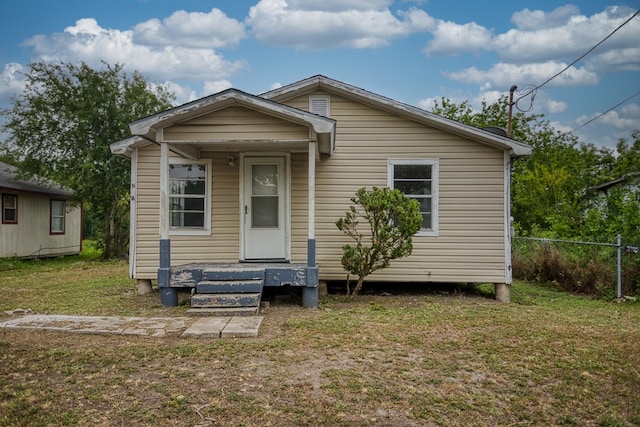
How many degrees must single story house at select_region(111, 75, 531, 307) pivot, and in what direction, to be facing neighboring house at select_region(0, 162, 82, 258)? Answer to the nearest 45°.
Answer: approximately 135° to its right

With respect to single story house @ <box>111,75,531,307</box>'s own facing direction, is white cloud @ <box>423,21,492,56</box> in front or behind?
behind

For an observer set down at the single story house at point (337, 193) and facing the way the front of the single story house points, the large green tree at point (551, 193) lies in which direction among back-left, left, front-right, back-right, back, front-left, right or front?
back-left

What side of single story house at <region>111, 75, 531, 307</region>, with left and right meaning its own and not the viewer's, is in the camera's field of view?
front

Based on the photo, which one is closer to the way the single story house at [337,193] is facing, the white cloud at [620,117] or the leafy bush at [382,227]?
the leafy bush

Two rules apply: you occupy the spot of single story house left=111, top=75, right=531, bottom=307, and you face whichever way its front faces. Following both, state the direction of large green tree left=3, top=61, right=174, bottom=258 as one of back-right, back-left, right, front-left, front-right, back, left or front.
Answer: back-right

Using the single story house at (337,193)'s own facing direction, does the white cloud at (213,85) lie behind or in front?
behind

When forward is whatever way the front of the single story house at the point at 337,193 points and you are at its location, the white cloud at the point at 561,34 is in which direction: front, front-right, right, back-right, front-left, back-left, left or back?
back-left

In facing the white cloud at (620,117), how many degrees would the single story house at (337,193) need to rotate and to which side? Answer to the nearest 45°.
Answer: approximately 135° to its left

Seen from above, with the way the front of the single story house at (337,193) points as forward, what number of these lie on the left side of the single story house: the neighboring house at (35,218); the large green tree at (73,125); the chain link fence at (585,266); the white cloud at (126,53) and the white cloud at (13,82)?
1

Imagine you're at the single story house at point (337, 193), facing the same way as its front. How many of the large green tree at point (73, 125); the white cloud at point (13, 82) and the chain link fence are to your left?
1

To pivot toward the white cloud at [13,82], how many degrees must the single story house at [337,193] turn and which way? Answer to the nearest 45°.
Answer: approximately 135° to its right

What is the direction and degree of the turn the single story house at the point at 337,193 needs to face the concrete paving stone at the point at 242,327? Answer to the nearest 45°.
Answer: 0° — it already faces it

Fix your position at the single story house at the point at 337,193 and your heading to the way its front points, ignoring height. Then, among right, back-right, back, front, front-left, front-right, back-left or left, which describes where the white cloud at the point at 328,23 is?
back
